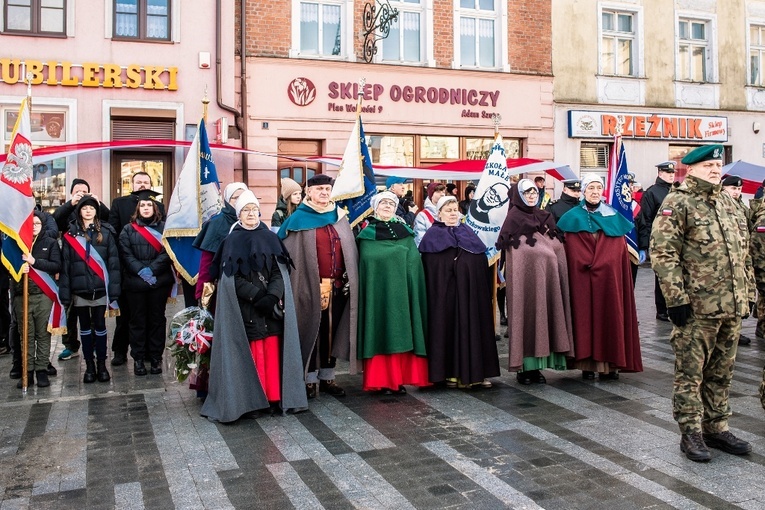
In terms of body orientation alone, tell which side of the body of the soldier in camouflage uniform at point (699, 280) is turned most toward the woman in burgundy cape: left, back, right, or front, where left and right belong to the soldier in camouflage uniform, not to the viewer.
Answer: back

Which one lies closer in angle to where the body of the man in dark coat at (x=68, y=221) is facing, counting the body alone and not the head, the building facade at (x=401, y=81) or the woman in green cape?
the woman in green cape

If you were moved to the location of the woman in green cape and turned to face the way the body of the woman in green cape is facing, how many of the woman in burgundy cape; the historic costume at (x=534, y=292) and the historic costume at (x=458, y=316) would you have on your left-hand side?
3

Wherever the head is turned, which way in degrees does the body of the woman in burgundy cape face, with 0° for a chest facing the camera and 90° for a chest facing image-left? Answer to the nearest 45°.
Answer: approximately 0°

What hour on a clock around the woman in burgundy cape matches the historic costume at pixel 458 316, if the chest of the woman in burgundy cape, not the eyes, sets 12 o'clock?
The historic costume is roughly at 2 o'clock from the woman in burgundy cape.

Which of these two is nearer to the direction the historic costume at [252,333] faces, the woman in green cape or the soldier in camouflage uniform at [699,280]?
the soldier in camouflage uniform

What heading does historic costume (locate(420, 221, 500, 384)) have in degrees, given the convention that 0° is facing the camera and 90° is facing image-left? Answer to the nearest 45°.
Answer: approximately 0°
